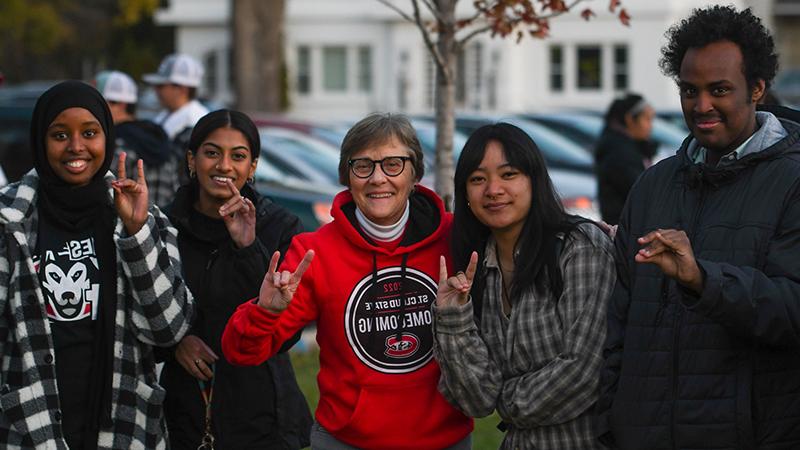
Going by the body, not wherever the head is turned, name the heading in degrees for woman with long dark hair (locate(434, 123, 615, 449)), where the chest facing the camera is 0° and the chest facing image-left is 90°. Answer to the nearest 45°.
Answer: approximately 45°

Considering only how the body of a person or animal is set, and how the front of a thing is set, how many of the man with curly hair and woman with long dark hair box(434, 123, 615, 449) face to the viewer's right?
0

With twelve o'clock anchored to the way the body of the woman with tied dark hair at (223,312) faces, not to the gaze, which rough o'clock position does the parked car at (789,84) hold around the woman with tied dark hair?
The parked car is roughly at 7 o'clock from the woman with tied dark hair.

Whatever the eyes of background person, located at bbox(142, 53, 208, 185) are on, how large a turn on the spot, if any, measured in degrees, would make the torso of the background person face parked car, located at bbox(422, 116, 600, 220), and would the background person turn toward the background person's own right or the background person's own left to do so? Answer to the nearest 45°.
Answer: approximately 135° to the background person's own right

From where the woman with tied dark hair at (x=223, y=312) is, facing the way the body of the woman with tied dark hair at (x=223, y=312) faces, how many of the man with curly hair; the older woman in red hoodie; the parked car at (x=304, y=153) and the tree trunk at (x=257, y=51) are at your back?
2

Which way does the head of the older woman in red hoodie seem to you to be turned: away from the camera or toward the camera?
toward the camera

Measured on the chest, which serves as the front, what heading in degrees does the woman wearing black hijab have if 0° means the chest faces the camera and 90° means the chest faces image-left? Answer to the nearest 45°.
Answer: approximately 0°

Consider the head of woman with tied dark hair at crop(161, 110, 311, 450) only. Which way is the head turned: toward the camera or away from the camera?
toward the camera

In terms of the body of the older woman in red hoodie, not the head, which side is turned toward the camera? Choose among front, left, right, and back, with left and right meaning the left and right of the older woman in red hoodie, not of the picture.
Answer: front

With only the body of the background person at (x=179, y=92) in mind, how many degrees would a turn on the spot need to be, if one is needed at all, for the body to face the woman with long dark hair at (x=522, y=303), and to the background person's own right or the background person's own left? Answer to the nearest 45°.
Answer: approximately 90° to the background person's own left

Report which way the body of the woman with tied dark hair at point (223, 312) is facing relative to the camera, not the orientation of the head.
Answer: toward the camera
